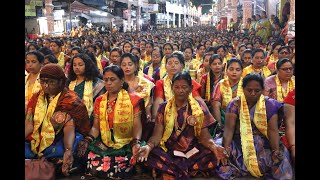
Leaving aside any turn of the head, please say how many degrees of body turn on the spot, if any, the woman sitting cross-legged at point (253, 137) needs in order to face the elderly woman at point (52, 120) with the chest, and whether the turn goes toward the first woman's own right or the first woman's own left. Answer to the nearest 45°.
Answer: approximately 90° to the first woman's own right

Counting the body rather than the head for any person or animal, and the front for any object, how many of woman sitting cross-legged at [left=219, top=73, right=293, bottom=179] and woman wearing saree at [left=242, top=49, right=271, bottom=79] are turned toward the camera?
2

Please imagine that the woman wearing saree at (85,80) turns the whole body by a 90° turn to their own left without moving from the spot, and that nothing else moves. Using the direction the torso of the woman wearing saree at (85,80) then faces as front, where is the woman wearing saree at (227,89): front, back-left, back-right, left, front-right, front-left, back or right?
front-left

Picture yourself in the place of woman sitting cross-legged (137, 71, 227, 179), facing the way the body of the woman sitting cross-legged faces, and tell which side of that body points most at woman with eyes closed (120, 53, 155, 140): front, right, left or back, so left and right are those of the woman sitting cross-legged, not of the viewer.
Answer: back

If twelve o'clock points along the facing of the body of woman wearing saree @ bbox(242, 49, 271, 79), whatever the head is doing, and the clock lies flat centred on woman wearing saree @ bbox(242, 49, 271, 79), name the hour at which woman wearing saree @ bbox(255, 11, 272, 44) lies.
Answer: woman wearing saree @ bbox(255, 11, 272, 44) is roughly at 6 o'clock from woman wearing saree @ bbox(242, 49, 271, 79).

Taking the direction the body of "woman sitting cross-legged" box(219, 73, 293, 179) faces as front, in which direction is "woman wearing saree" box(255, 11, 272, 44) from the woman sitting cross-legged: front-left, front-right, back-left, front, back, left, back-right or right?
back

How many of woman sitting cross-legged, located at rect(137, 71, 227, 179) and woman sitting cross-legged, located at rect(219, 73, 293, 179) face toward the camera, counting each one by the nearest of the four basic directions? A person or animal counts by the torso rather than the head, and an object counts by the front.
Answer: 2

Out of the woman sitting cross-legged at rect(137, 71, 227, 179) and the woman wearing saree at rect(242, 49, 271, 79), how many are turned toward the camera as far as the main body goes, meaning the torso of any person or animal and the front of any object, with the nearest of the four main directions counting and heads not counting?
2

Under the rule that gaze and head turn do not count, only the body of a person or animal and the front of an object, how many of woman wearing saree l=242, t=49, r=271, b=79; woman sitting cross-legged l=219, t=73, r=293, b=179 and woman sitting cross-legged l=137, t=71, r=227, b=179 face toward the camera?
3

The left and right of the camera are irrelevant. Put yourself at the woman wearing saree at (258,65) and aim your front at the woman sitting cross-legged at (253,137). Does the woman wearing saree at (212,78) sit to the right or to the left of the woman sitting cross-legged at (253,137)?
right

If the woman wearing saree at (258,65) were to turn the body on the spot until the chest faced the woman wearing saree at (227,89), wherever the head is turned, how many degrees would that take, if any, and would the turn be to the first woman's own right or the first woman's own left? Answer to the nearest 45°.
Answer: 0° — they already face them

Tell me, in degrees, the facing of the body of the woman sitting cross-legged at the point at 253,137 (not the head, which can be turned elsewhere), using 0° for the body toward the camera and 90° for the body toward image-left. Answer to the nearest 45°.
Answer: approximately 0°
